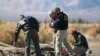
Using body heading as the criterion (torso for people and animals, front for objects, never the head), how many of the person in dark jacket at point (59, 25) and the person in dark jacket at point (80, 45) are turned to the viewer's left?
2

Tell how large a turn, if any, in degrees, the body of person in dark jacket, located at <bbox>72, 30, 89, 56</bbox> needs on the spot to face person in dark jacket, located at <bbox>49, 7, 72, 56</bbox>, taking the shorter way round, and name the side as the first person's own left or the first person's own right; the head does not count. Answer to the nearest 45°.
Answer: approximately 45° to the first person's own left

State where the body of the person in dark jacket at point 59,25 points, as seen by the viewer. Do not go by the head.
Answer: to the viewer's left

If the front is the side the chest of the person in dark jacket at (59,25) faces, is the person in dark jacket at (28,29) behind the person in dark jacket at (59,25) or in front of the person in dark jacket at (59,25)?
in front

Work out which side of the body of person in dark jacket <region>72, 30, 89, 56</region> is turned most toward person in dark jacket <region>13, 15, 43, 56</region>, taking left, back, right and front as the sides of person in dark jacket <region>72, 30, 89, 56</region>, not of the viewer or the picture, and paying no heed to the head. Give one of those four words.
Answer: front

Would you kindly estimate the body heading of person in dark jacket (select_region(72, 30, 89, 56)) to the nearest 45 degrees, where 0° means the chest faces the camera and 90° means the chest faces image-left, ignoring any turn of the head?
approximately 90°
